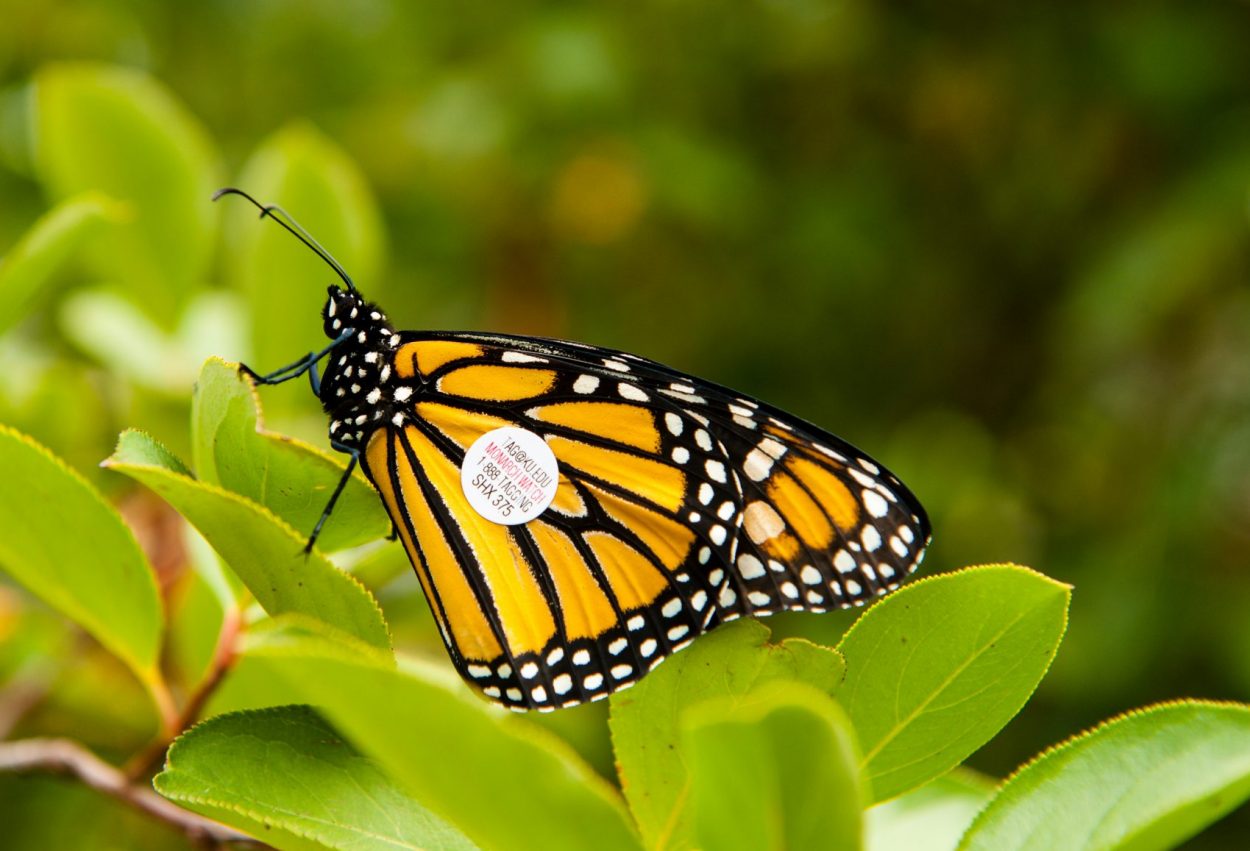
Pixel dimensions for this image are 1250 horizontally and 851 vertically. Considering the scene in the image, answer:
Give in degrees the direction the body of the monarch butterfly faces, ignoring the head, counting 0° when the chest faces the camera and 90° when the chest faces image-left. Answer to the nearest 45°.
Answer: approximately 90°

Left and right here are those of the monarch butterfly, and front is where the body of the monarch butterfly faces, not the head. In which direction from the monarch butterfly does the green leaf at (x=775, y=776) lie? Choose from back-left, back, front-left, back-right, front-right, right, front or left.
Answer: left

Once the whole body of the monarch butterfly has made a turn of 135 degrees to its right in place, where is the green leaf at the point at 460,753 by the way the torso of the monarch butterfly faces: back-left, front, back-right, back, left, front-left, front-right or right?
back-right

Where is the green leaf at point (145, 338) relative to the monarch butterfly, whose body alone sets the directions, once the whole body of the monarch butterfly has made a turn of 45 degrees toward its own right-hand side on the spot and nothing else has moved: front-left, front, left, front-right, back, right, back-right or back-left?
front
